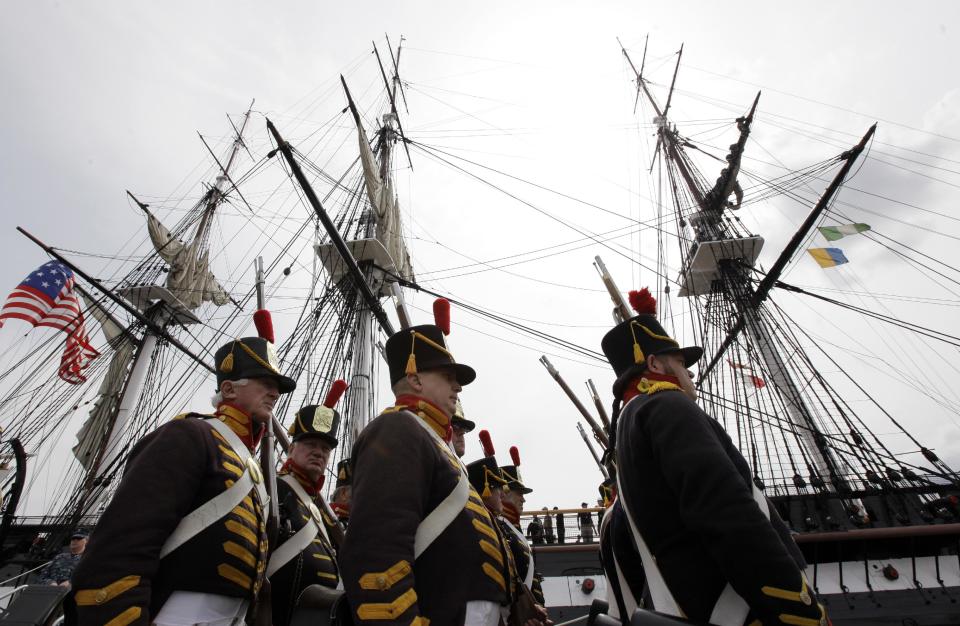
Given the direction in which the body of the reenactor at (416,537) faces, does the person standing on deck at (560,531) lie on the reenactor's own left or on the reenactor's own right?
on the reenactor's own left

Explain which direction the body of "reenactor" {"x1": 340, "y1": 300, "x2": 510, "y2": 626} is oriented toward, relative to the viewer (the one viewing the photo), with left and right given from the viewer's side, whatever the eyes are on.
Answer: facing to the right of the viewer

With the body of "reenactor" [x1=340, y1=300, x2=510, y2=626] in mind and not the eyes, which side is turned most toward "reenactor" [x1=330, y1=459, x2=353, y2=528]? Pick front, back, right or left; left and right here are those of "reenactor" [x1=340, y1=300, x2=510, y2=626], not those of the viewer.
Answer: left

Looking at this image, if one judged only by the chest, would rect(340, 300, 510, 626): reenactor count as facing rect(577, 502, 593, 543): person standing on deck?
no

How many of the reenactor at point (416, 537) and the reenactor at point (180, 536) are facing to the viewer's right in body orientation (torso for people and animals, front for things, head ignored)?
2

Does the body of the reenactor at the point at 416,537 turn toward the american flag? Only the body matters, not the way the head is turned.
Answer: no

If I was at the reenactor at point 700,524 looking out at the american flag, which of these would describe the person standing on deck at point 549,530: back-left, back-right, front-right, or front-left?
front-right

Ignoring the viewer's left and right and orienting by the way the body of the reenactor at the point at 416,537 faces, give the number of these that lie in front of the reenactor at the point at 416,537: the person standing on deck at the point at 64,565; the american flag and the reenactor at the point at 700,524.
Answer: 1

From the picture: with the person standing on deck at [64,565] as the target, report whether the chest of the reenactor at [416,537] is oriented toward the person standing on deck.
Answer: no

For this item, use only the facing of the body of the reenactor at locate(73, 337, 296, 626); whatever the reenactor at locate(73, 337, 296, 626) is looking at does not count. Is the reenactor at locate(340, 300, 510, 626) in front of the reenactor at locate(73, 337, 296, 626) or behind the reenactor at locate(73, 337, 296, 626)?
in front

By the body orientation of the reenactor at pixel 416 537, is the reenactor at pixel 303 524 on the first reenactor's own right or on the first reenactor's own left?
on the first reenactor's own left

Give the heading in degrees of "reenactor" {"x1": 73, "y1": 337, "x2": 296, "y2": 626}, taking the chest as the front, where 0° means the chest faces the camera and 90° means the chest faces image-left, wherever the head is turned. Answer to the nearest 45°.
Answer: approximately 270°

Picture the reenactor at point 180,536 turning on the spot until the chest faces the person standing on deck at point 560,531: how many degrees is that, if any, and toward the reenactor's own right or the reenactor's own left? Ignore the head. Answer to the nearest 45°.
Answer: approximately 45° to the reenactor's own left
